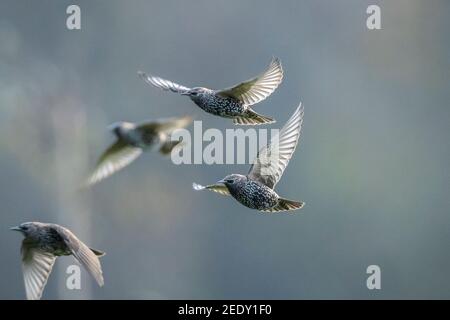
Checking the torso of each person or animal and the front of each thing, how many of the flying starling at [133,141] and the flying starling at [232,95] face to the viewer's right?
0

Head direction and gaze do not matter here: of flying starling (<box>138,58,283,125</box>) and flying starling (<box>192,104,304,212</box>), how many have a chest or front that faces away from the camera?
0

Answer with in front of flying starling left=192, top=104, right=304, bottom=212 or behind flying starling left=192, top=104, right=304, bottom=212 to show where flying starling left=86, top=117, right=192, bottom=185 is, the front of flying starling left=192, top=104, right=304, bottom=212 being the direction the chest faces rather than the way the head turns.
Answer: in front

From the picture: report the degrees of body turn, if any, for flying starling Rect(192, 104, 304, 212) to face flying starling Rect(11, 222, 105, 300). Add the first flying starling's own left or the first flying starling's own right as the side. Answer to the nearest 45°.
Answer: approximately 45° to the first flying starling's own right

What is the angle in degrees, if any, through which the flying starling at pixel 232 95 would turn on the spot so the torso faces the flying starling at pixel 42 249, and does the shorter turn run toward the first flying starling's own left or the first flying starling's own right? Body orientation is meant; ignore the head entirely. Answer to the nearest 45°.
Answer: approximately 45° to the first flying starling's own right

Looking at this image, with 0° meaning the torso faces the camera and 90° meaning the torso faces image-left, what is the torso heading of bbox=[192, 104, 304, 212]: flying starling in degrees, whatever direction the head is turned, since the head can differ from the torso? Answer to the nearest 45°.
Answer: approximately 45°

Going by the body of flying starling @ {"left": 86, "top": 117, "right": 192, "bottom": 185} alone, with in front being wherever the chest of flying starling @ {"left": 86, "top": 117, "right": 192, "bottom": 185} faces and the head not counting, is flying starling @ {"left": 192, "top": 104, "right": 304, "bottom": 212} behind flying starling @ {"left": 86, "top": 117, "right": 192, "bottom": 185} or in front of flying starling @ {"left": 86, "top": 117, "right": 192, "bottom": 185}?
behind

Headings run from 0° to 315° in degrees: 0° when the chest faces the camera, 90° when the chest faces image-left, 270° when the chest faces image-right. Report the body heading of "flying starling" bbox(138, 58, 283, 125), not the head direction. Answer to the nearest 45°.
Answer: approximately 45°

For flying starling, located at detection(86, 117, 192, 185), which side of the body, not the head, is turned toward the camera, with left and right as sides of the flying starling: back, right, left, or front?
left
